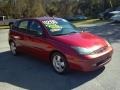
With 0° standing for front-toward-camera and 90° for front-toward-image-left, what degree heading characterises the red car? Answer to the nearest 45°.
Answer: approximately 315°
